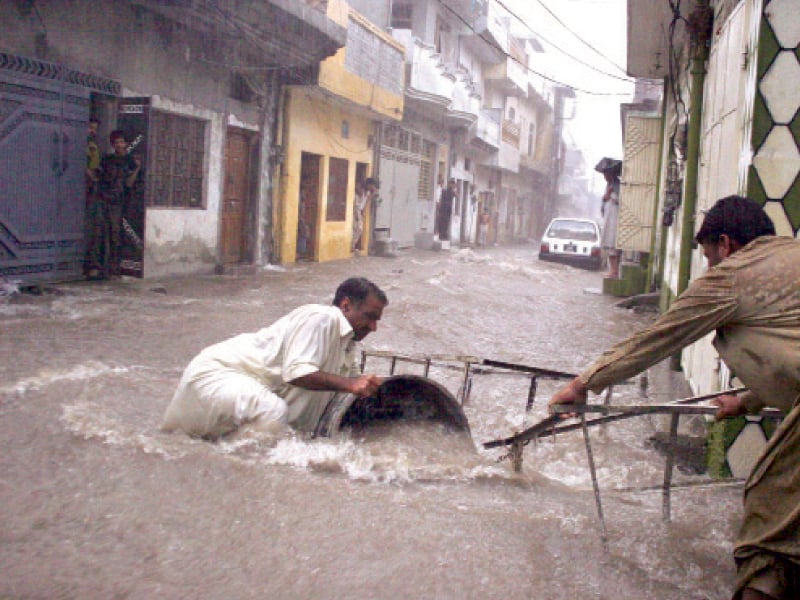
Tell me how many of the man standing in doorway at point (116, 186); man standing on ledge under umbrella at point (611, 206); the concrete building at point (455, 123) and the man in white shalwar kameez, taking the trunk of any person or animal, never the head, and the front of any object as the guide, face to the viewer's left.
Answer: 1

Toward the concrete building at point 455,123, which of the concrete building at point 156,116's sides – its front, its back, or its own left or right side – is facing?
left

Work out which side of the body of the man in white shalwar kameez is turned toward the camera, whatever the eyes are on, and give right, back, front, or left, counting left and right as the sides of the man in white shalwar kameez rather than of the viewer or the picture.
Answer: right

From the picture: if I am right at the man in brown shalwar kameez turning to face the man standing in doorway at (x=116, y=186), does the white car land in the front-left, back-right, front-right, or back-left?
front-right

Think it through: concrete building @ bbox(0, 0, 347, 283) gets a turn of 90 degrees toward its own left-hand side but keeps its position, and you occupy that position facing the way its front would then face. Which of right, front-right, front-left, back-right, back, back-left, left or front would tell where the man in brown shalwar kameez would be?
back-right

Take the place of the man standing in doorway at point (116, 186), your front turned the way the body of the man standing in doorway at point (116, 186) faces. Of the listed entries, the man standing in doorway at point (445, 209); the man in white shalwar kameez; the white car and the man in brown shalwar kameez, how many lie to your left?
2

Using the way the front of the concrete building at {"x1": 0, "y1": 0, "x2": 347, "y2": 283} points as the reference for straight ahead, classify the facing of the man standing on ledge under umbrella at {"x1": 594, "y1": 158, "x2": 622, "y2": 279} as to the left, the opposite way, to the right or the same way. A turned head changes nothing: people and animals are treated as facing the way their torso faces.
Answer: the opposite way

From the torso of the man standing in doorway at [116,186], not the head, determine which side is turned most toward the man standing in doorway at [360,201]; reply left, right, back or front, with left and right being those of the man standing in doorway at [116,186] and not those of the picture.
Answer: left

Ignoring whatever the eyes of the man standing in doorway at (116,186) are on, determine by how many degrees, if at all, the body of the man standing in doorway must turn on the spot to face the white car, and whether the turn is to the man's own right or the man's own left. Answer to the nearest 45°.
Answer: approximately 90° to the man's own left

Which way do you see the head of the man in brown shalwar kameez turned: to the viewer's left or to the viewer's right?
to the viewer's left

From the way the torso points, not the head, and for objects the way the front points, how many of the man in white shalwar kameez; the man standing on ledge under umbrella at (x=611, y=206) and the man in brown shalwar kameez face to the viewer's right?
1

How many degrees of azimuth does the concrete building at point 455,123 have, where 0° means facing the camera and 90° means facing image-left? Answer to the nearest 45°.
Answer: approximately 315°

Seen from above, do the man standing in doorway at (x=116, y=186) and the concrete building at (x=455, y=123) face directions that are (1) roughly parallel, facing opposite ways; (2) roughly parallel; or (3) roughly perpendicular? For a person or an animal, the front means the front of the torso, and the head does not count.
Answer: roughly parallel

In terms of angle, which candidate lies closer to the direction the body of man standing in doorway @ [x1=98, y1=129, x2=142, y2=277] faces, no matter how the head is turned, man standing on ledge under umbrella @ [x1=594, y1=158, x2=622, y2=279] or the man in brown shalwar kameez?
the man in brown shalwar kameez

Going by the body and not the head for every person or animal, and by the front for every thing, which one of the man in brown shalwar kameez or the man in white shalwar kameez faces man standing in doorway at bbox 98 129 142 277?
the man in brown shalwar kameez

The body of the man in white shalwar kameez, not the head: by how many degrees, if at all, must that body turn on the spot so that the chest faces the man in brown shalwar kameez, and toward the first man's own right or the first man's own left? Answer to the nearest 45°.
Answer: approximately 45° to the first man's own right

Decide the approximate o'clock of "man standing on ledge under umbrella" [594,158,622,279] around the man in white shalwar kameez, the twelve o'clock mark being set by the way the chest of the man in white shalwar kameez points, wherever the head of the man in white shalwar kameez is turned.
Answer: The man standing on ledge under umbrella is roughly at 10 o'clock from the man in white shalwar kameez.

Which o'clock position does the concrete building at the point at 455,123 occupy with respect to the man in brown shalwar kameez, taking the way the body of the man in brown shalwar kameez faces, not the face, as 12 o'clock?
The concrete building is roughly at 1 o'clock from the man in brown shalwar kameez.
